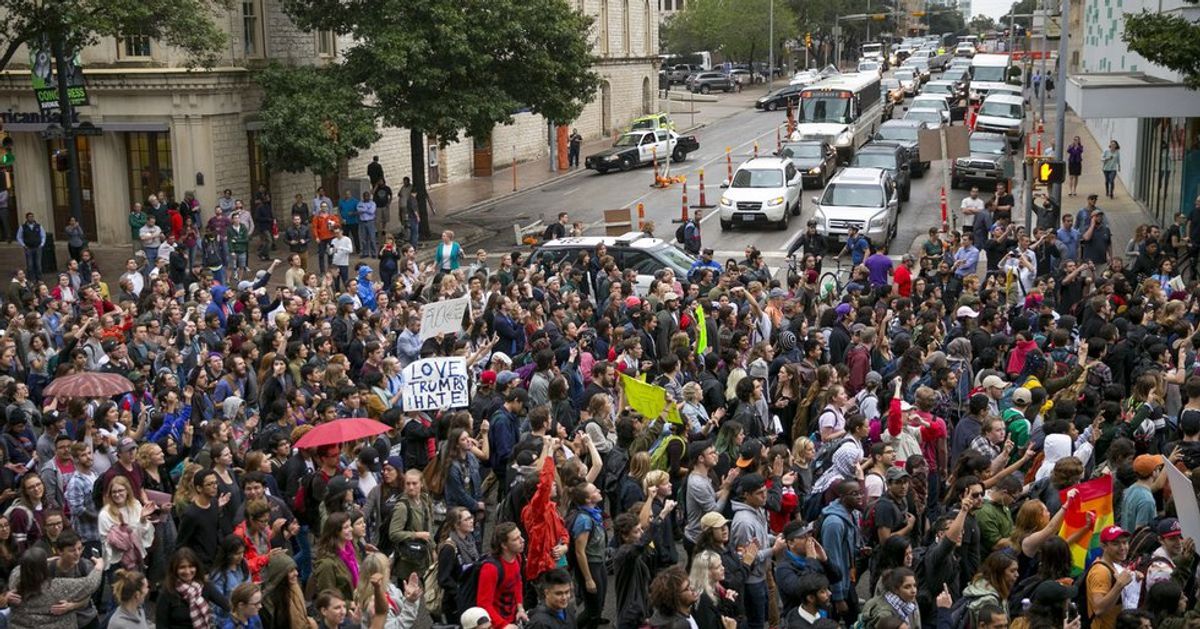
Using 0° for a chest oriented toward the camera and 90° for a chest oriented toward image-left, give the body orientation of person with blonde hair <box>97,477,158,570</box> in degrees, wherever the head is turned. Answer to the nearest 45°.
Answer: approximately 0°

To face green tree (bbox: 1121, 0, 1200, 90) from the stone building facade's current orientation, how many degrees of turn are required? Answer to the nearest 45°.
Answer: approximately 45° to its left

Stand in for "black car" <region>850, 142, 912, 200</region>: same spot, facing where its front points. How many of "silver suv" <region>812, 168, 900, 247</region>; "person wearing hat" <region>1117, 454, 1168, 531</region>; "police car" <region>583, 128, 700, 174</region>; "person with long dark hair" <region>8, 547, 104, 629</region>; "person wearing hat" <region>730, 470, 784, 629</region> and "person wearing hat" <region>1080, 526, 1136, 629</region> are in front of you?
5

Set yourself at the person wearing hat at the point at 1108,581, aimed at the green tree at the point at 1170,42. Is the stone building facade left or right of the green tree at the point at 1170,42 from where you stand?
left

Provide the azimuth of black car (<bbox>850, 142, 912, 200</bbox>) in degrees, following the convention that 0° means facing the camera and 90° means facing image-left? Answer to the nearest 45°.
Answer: approximately 0°

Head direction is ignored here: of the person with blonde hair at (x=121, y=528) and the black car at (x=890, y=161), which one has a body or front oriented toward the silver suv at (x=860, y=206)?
the black car

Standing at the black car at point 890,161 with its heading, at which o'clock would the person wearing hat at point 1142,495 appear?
The person wearing hat is roughly at 12 o'clock from the black car.

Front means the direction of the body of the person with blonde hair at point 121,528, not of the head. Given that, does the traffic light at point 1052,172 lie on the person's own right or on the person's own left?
on the person's own left

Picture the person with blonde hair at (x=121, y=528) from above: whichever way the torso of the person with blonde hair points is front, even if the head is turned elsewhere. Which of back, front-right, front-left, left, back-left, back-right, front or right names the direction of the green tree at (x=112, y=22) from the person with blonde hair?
back
